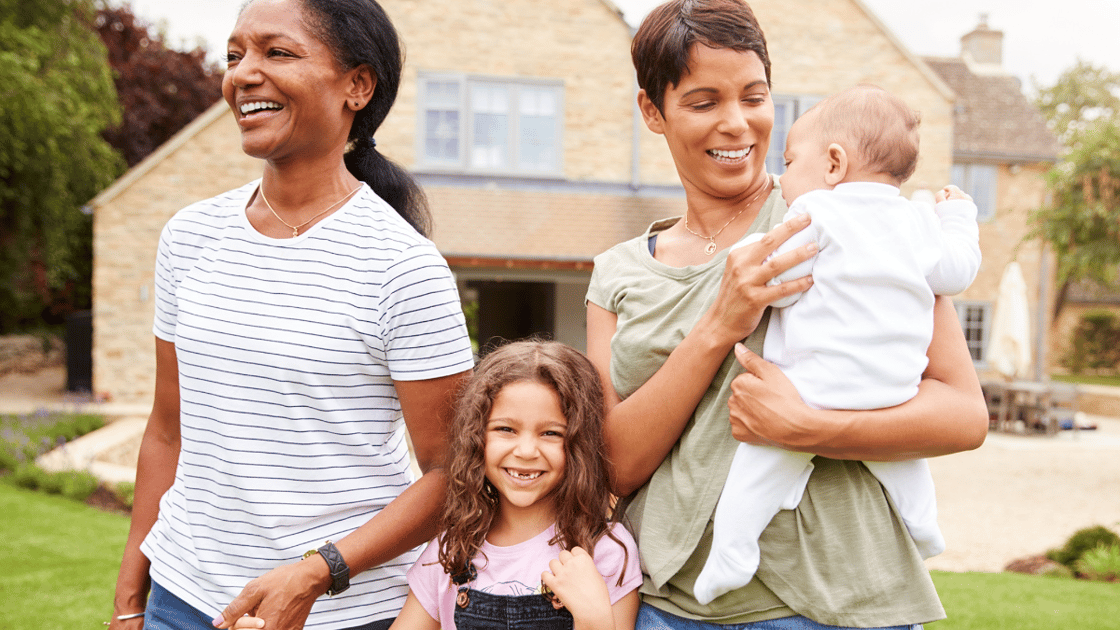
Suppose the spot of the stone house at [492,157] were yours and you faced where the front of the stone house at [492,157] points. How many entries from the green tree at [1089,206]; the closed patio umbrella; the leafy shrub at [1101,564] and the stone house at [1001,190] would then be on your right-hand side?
0

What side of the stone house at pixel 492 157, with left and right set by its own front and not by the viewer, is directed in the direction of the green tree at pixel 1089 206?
left

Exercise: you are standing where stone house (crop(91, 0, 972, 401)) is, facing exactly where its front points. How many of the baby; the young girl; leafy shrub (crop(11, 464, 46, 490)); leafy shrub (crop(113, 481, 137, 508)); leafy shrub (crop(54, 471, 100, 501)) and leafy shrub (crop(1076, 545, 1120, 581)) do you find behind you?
0

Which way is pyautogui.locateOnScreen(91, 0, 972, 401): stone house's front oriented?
toward the camera

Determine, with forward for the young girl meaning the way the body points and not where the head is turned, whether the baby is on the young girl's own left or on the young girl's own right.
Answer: on the young girl's own left

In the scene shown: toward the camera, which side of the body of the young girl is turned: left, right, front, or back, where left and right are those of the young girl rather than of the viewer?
front

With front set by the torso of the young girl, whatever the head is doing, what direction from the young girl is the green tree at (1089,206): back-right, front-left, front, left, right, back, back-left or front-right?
back-left

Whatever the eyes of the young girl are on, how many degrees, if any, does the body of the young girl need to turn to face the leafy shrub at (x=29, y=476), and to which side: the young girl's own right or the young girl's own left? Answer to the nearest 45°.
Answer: approximately 135° to the young girl's own right

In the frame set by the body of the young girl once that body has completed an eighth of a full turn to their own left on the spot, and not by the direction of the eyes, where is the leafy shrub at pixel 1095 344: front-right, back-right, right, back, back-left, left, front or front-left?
left

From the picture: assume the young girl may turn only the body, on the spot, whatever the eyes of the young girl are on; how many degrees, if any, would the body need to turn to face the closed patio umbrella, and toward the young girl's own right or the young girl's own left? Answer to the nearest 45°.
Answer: approximately 135° to the young girl's own left

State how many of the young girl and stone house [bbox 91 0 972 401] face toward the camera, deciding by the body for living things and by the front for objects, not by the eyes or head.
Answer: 2

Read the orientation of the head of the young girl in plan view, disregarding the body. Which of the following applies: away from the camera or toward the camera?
toward the camera

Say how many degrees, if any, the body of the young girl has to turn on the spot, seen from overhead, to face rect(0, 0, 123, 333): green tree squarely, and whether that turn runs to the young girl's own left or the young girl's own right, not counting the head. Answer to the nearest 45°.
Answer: approximately 135° to the young girl's own right

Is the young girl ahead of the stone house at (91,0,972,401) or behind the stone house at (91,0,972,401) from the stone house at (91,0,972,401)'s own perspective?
ahead

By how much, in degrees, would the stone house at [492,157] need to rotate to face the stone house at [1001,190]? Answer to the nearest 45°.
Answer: approximately 135° to its left

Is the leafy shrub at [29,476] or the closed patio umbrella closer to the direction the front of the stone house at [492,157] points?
the leafy shrub

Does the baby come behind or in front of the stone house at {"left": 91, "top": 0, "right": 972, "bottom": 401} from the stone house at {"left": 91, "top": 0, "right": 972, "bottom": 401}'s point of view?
in front

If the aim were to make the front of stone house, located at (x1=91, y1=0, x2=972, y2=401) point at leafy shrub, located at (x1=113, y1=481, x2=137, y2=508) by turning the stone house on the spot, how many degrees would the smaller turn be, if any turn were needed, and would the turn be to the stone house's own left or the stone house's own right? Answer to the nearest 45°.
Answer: approximately 45° to the stone house's own right

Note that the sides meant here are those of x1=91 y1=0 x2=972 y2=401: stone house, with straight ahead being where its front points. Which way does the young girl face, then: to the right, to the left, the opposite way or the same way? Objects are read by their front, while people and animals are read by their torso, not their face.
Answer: the same way

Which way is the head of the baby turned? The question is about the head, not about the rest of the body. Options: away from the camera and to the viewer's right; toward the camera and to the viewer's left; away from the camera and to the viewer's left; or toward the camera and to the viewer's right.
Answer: away from the camera and to the viewer's left
